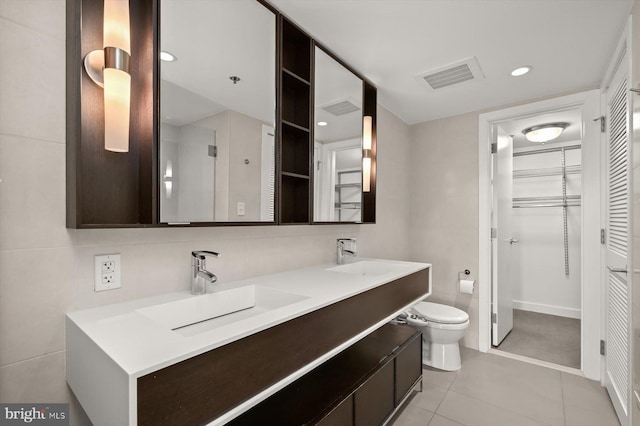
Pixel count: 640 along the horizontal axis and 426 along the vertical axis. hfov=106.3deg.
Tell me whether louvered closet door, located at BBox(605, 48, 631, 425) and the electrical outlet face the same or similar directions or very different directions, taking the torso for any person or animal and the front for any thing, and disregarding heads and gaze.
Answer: very different directions

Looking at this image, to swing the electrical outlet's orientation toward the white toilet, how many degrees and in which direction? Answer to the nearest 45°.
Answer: approximately 90° to its left

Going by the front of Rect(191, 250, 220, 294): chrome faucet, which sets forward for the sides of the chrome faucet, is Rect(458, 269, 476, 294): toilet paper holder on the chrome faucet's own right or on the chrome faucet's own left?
on the chrome faucet's own left

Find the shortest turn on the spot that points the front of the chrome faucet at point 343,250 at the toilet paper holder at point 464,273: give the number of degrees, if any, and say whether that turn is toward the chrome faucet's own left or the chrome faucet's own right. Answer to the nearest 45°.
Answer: approximately 90° to the chrome faucet's own left

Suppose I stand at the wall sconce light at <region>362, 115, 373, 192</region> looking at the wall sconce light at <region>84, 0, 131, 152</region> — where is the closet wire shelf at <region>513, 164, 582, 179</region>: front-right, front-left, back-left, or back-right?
back-left

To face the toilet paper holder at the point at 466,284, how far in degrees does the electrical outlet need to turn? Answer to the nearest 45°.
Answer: approximately 90° to its left

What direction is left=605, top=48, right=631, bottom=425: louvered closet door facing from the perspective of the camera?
to the viewer's left

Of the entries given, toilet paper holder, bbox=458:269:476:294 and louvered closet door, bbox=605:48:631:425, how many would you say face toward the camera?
1
